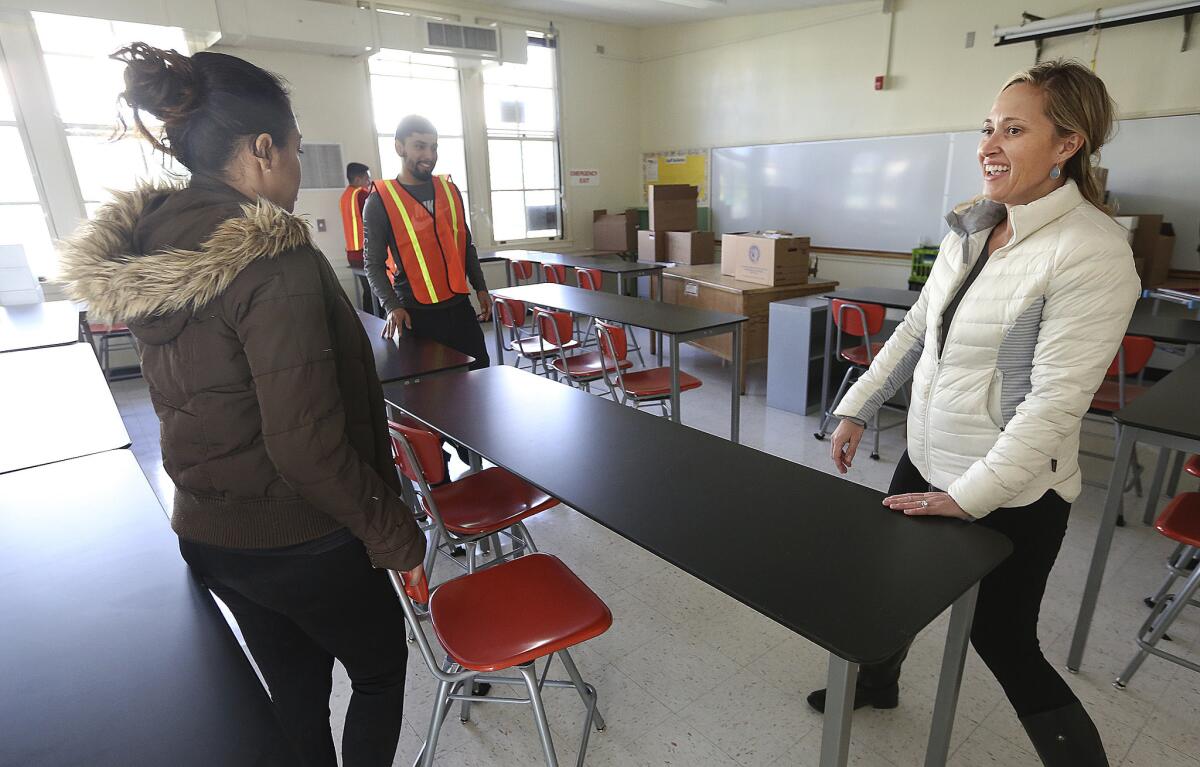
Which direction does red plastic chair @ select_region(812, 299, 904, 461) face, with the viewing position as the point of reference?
facing away from the viewer and to the right of the viewer

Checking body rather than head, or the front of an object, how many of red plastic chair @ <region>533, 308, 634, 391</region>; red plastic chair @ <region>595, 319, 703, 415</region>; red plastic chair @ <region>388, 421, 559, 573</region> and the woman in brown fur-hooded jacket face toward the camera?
0

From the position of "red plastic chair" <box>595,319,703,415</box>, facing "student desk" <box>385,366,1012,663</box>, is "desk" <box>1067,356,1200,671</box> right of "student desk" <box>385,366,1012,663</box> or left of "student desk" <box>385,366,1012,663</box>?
left

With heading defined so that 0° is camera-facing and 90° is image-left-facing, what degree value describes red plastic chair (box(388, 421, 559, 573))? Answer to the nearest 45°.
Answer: approximately 225°

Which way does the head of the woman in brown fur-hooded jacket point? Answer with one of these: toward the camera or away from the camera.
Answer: away from the camera

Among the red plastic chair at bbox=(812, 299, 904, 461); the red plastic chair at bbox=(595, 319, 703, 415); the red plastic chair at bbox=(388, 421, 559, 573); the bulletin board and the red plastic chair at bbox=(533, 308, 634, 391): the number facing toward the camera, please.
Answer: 1

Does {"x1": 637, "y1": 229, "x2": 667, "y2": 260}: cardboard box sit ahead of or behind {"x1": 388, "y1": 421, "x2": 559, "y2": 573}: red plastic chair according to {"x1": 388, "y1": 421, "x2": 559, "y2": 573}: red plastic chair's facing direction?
ahead

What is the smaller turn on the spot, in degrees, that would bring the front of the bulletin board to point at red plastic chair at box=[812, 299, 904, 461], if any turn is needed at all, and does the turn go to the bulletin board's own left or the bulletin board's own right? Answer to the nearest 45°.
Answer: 0° — it already faces it

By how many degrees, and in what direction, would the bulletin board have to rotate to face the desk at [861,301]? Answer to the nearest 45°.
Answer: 0° — it already faces it

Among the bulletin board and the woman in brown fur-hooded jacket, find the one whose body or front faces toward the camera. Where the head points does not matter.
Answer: the bulletin board

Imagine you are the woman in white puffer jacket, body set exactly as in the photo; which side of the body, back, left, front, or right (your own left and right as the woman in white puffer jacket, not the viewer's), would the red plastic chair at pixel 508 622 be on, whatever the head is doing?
front

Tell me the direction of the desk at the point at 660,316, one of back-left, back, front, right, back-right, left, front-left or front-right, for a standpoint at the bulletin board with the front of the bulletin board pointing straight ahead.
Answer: front

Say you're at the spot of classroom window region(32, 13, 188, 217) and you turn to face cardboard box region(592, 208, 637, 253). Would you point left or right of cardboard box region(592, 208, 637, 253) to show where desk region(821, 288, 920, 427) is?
right

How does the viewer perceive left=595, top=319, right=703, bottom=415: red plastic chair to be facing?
facing away from the viewer and to the right of the viewer

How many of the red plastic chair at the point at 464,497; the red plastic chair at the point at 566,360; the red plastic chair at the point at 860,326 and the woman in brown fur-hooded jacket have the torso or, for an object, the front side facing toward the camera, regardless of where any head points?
0

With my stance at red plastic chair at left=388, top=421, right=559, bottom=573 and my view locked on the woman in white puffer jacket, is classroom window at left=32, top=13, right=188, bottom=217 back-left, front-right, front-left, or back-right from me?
back-left

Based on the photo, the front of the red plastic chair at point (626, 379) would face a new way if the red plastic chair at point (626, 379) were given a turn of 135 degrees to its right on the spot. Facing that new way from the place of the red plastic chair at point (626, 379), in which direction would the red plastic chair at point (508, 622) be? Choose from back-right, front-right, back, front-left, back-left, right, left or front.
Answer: front

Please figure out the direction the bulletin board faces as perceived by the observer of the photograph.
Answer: facing the viewer
